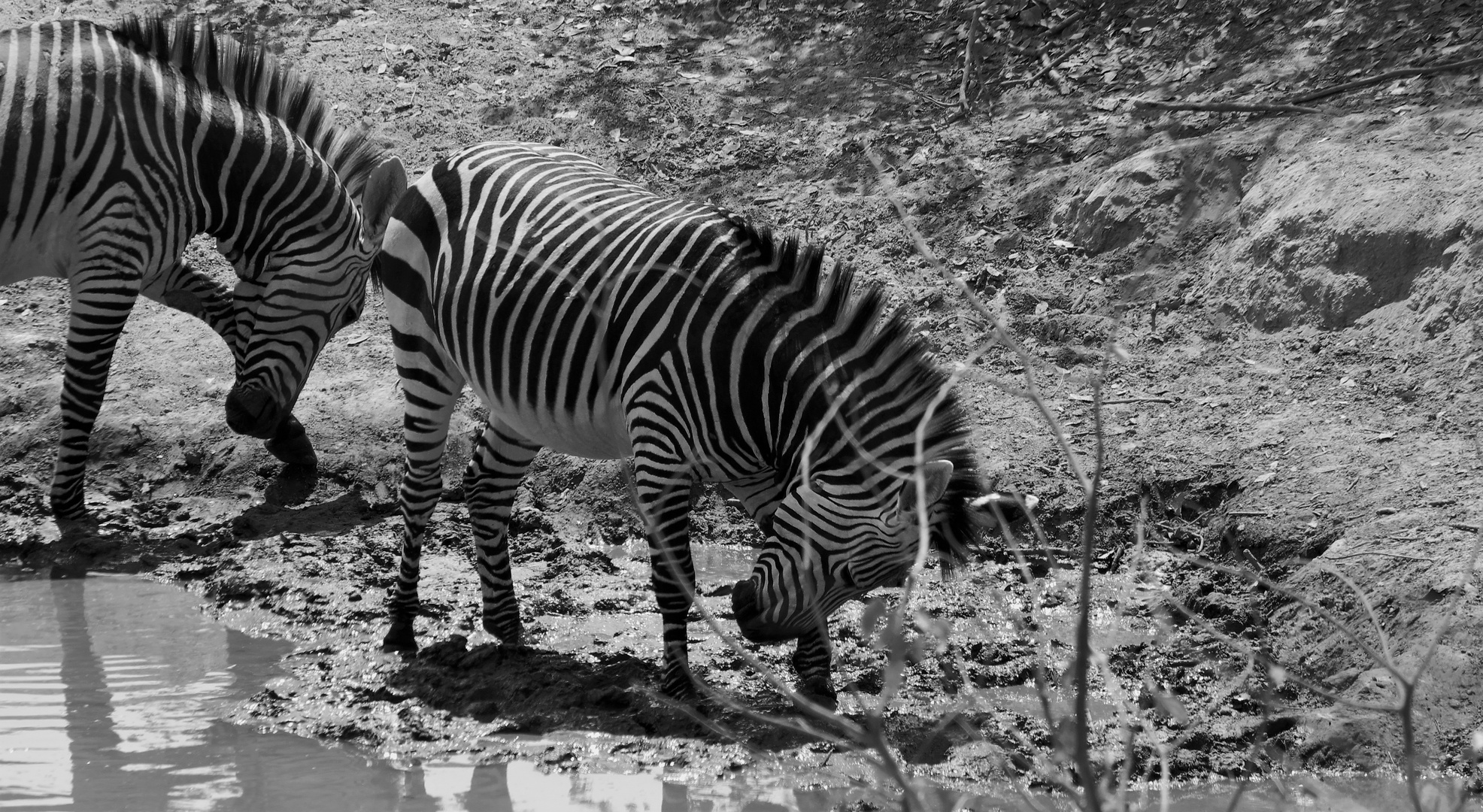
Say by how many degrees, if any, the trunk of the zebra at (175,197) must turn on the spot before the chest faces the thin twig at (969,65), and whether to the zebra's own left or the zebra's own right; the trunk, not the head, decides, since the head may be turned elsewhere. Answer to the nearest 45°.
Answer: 0° — it already faces it

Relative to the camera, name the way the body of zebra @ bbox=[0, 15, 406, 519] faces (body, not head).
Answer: to the viewer's right

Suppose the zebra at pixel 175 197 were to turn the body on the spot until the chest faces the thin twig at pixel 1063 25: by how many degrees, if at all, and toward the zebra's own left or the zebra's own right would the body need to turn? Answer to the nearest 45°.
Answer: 0° — it already faces it

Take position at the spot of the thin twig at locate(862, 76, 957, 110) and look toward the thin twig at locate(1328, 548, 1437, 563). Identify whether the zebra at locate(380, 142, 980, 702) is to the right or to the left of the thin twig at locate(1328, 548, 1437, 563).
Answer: right

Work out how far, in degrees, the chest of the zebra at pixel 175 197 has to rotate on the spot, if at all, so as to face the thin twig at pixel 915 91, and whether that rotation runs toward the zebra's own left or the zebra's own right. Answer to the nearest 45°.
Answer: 0° — it already faces it

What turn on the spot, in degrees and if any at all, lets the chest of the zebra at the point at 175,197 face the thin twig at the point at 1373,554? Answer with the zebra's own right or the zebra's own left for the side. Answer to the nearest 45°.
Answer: approximately 45° to the zebra's own right

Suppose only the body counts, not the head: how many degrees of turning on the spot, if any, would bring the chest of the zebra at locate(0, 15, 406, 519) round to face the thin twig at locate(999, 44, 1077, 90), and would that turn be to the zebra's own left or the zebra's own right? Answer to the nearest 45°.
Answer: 0° — it already faces it
